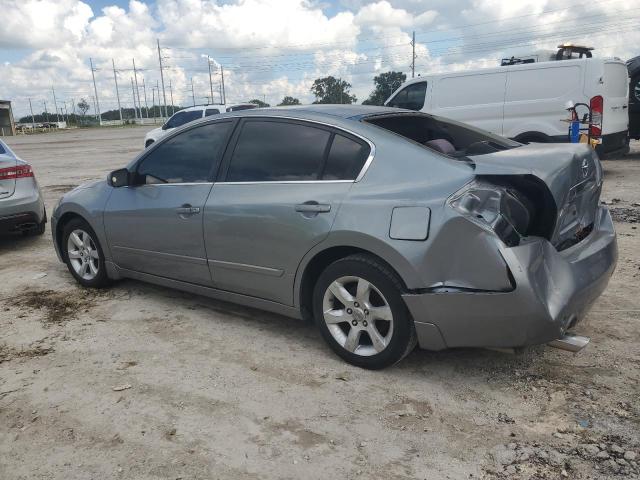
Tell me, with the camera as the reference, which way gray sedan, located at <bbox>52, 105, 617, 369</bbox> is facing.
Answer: facing away from the viewer and to the left of the viewer

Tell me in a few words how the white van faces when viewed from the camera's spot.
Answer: facing away from the viewer and to the left of the viewer

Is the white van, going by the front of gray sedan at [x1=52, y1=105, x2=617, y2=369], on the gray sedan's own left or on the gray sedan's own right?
on the gray sedan's own right

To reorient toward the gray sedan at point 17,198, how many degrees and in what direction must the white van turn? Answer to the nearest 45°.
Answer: approximately 90° to its left

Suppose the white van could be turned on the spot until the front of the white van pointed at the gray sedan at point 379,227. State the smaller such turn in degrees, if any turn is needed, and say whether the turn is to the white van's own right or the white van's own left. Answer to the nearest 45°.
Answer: approximately 135° to the white van's own left
